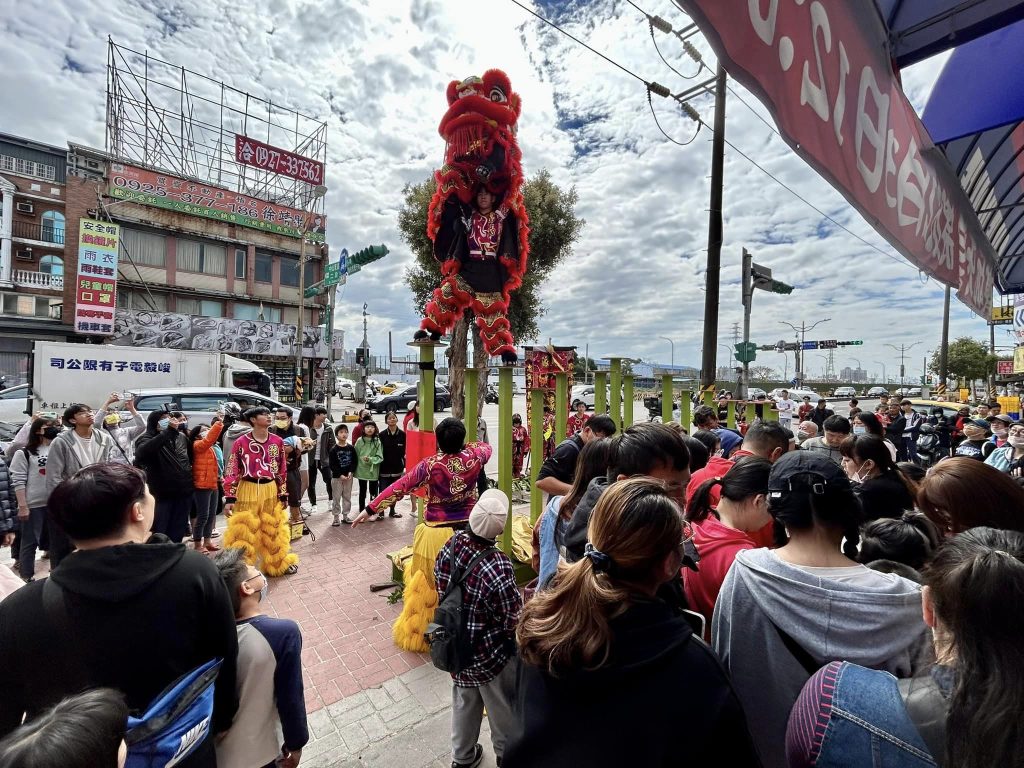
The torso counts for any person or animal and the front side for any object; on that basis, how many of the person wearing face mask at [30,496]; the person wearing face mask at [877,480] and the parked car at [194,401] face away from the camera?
0

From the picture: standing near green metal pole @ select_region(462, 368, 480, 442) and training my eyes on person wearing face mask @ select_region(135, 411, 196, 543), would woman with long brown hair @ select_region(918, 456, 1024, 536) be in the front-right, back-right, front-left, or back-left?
back-left

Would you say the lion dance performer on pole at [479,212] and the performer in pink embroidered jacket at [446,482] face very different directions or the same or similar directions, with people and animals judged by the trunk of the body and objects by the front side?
very different directions

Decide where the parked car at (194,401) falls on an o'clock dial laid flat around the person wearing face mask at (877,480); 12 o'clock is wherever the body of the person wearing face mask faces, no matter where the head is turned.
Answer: The parked car is roughly at 12 o'clock from the person wearing face mask.

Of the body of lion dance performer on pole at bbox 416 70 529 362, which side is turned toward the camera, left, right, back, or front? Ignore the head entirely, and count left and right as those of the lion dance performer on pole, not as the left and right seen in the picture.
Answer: front

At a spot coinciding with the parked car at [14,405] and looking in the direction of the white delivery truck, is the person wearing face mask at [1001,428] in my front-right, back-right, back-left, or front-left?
front-right

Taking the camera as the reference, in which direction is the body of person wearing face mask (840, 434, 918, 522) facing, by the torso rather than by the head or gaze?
to the viewer's left

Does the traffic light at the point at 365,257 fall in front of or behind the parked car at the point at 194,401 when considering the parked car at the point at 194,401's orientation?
in front

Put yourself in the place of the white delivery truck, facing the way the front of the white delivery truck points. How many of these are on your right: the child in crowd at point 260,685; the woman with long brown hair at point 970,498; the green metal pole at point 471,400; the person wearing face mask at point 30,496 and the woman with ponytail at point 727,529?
5

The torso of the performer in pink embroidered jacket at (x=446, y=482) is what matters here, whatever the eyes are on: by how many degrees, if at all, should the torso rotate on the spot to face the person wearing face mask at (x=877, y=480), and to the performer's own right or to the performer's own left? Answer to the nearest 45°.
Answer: approximately 135° to the performer's own right

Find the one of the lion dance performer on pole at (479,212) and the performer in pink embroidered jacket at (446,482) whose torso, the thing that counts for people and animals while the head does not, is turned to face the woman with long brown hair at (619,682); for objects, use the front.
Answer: the lion dance performer on pole

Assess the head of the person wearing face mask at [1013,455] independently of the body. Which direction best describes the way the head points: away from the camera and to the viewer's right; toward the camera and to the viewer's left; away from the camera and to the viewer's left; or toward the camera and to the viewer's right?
toward the camera and to the viewer's left

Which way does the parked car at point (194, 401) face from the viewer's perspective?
to the viewer's right

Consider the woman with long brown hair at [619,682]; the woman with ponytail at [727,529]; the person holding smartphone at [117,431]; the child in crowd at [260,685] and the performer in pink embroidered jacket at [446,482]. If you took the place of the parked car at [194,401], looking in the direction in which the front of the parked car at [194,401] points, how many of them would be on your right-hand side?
5

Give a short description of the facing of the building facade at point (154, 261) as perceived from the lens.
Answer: facing the viewer and to the right of the viewer

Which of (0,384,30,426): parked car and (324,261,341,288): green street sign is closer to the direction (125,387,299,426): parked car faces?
the green street sign

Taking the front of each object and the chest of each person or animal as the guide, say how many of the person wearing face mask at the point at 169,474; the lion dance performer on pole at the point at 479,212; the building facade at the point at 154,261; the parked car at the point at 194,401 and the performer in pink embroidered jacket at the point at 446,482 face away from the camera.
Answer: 1

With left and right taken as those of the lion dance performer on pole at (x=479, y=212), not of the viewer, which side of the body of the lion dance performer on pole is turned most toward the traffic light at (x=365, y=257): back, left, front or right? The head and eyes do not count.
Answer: back

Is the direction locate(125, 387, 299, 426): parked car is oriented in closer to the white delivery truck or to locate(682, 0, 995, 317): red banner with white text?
the red banner with white text
